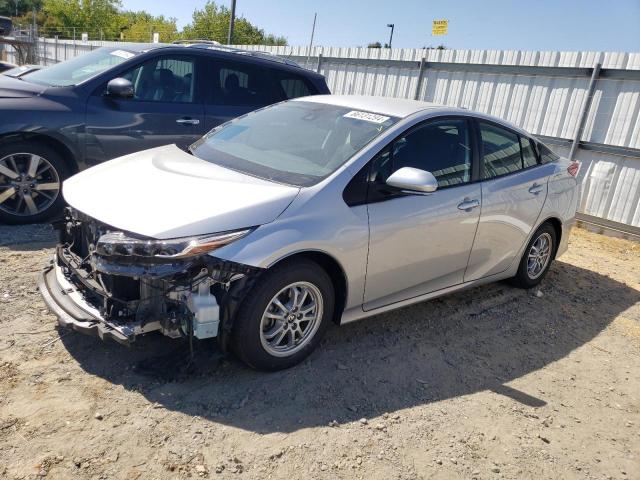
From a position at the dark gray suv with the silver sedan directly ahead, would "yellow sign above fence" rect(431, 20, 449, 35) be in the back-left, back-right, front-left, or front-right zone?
back-left

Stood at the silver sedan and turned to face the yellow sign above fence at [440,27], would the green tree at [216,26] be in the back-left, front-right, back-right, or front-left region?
front-left

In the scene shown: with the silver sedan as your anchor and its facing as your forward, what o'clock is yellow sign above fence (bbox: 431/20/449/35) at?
The yellow sign above fence is roughly at 5 o'clock from the silver sedan.

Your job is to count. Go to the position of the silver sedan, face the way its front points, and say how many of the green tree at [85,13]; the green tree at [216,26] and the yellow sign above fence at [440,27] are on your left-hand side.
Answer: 0

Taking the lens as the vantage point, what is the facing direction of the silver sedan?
facing the viewer and to the left of the viewer

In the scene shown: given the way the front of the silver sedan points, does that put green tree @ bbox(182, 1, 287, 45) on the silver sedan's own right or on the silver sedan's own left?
on the silver sedan's own right

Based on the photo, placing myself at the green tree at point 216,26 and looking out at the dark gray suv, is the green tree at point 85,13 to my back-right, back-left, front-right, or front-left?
back-right

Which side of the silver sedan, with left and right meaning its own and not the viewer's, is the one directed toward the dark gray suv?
right

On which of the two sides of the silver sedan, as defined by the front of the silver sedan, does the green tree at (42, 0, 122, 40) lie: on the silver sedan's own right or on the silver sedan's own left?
on the silver sedan's own right

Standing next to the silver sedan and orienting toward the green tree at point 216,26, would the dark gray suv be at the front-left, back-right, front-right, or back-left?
front-left

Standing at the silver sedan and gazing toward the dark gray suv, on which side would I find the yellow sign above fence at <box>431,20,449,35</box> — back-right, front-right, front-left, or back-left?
front-right
